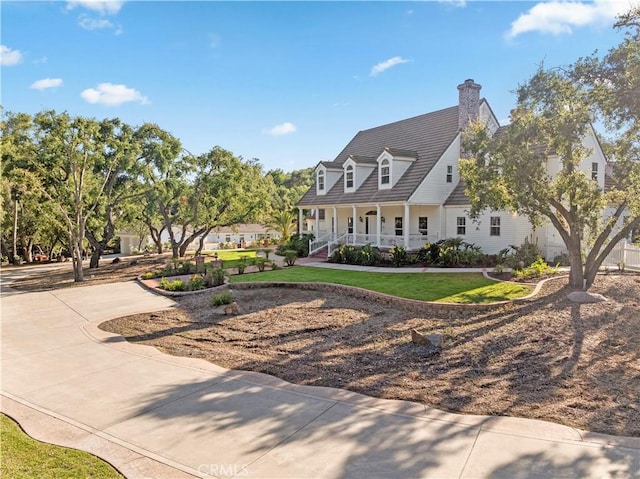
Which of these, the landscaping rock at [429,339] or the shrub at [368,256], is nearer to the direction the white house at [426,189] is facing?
the shrub

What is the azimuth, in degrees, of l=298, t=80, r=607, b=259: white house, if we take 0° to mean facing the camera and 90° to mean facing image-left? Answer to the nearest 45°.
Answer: approximately 45°

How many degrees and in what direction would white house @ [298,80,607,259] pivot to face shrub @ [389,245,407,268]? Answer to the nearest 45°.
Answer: approximately 45° to its left

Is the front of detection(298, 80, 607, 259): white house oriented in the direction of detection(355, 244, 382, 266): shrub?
yes

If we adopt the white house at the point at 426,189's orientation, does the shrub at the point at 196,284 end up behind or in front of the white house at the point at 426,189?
in front

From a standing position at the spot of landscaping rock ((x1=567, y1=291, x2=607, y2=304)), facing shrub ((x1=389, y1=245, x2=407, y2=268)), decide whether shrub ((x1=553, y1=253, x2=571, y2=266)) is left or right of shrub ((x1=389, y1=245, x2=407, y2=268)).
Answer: right
